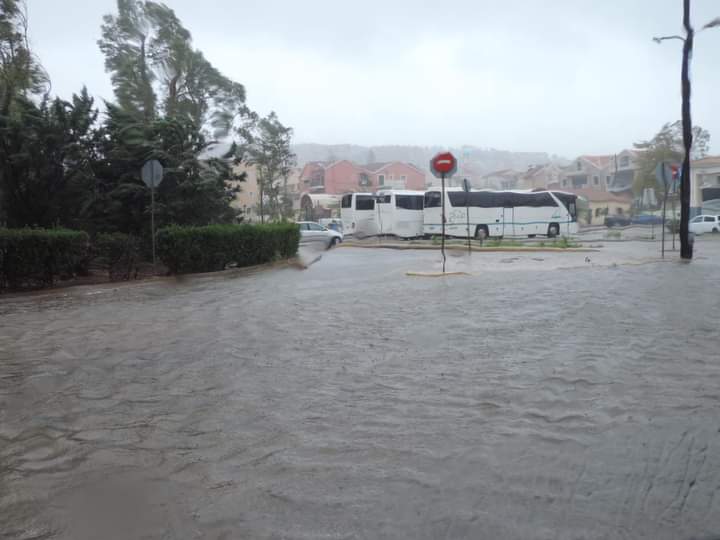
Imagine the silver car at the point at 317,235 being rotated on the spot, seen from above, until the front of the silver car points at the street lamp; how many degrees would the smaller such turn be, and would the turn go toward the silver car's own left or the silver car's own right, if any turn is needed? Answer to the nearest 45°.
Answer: approximately 45° to the silver car's own right

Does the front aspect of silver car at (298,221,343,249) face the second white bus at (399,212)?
yes

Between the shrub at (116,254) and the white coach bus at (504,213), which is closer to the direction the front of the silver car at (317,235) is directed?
the white coach bus

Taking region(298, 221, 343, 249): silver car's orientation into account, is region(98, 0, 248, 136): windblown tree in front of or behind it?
behind

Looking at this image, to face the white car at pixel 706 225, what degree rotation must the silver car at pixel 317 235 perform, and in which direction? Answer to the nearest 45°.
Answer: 0° — it already faces it

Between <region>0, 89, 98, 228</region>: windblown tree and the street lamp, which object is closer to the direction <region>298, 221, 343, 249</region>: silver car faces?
the street lamp

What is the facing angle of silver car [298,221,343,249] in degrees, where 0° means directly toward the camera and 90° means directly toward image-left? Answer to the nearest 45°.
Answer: approximately 270°
